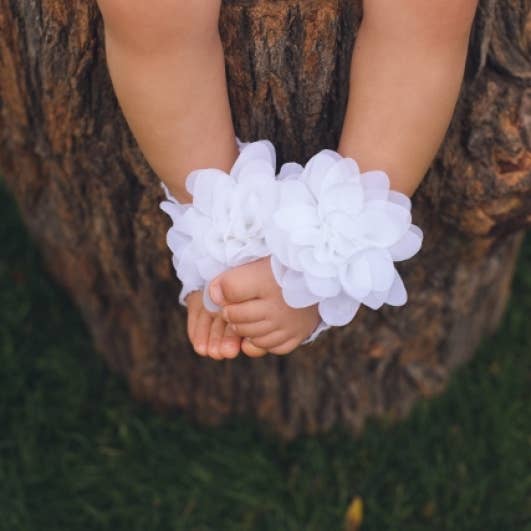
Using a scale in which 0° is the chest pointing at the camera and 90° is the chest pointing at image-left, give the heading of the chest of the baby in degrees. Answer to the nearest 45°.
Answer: approximately 0°
